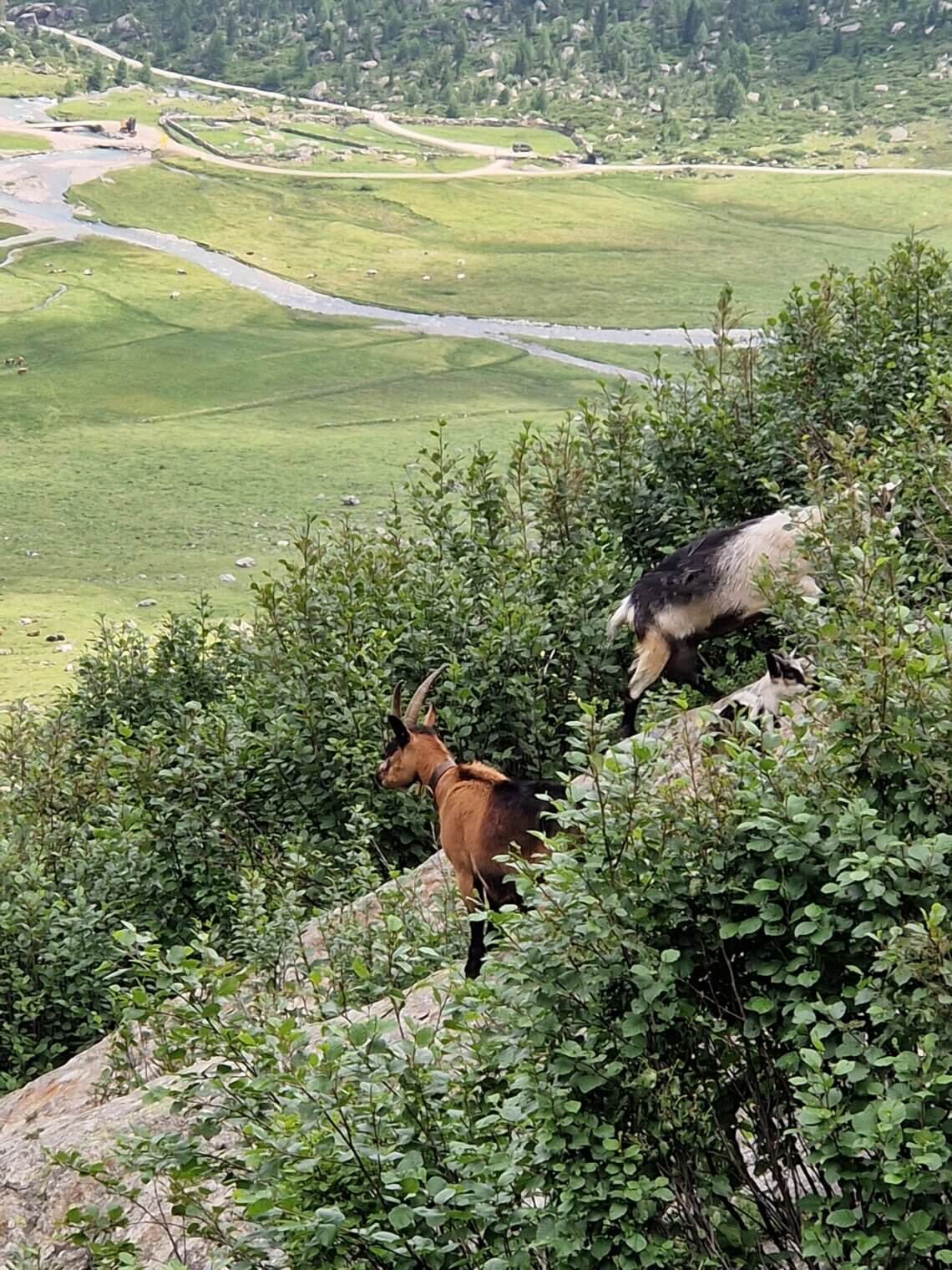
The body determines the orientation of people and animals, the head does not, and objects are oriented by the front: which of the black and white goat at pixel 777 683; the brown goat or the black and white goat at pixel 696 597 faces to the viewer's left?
the brown goat

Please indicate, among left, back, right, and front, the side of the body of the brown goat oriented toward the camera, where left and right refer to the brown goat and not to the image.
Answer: left

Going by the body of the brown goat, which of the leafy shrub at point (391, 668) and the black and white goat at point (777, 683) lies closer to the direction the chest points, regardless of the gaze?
the leafy shrub

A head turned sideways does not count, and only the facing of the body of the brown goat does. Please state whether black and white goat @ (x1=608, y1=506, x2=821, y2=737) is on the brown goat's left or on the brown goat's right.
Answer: on the brown goat's right

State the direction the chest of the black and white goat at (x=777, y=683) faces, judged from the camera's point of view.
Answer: to the viewer's right

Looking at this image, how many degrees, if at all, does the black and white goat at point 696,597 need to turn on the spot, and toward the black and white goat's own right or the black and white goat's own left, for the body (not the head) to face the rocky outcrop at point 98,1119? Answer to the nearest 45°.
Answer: approximately 135° to the black and white goat's own right

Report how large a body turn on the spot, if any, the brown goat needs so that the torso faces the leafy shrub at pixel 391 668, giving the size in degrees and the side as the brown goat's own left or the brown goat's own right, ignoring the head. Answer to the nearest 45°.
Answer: approximately 90° to the brown goat's own right

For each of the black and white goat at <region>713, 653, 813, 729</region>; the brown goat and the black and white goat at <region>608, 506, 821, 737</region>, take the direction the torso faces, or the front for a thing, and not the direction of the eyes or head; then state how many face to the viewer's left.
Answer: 1

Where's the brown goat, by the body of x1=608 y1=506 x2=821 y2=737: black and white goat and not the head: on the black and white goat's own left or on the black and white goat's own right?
on the black and white goat's own right

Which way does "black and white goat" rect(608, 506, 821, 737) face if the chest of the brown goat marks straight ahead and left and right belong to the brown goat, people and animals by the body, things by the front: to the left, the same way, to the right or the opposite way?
the opposite way

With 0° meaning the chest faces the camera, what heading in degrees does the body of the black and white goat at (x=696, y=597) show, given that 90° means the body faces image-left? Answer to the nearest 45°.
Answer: approximately 270°

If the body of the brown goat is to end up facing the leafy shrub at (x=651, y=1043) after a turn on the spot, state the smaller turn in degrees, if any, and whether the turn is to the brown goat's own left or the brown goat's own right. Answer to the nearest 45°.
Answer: approximately 90° to the brown goat's own left
